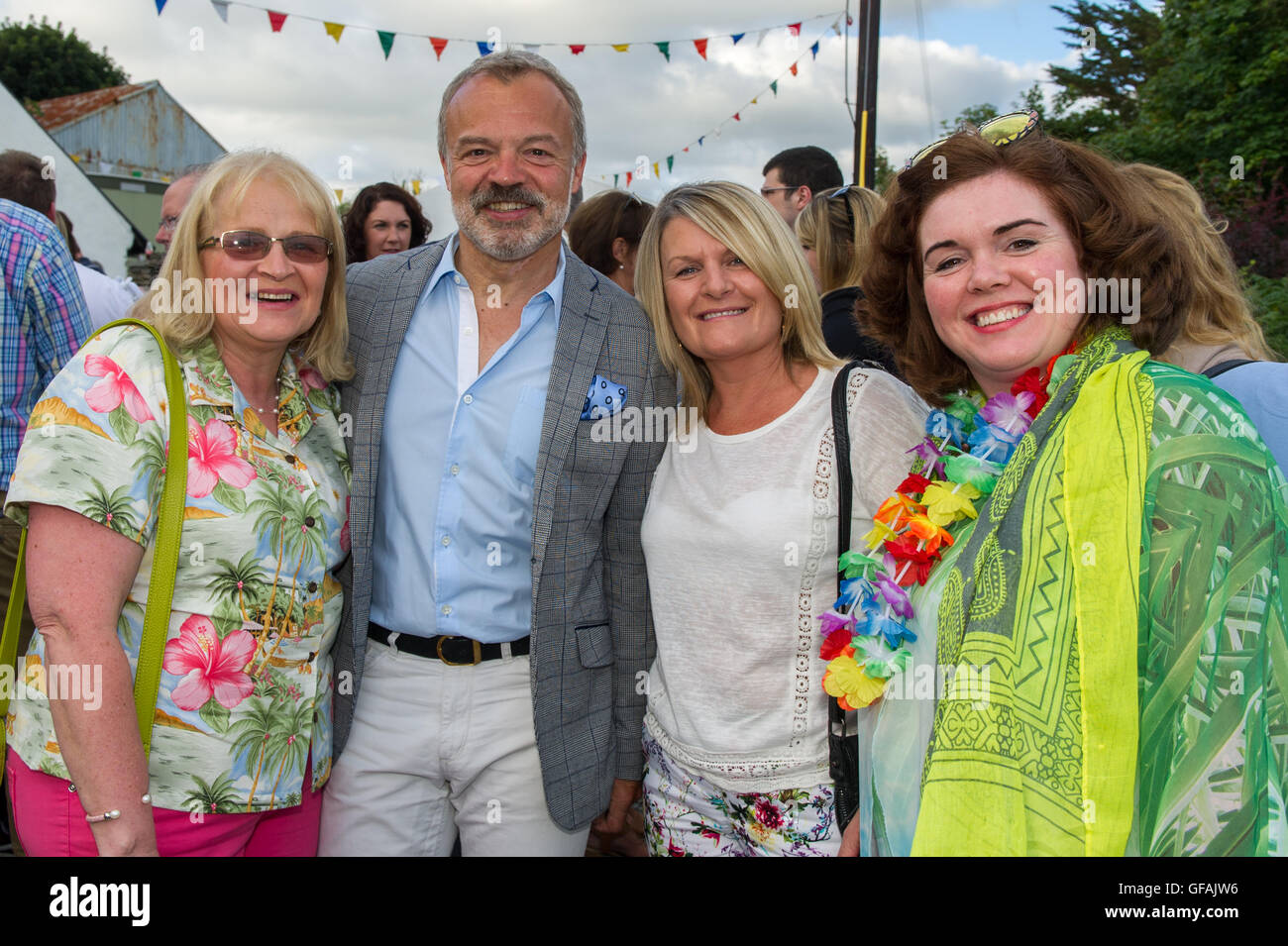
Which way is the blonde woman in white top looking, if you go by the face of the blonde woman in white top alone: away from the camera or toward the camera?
toward the camera

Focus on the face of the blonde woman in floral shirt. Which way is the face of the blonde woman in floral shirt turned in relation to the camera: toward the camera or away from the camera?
toward the camera

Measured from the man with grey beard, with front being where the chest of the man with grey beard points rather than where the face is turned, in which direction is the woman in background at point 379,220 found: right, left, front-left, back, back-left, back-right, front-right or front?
back

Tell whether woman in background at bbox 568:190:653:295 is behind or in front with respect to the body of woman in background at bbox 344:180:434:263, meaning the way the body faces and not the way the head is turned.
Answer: in front

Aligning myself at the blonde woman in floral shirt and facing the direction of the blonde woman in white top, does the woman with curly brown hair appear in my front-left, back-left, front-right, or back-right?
front-right

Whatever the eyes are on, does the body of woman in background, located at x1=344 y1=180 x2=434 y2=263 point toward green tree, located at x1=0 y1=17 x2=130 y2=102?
no

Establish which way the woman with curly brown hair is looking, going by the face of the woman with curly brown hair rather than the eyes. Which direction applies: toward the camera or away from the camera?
toward the camera

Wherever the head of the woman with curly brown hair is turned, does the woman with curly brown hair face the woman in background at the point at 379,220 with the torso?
no

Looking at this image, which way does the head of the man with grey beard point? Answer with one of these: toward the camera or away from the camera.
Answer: toward the camera

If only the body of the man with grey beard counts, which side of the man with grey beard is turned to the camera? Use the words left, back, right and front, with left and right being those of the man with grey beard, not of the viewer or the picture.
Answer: front

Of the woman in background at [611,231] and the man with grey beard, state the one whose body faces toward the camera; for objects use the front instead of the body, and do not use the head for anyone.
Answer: the man with grey beard

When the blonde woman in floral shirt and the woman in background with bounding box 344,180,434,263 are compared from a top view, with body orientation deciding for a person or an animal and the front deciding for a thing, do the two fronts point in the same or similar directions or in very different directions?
same or similar directions

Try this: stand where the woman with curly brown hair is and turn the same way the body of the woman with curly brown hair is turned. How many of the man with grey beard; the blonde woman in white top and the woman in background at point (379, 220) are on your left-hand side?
0

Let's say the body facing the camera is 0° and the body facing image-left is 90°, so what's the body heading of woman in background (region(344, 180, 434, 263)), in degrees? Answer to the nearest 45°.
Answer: approximately 315°

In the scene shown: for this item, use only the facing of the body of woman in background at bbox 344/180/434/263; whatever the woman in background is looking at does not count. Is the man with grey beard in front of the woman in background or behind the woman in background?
in front
